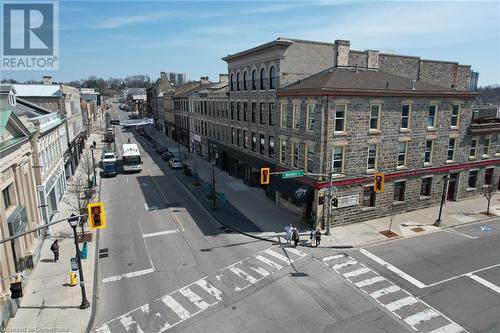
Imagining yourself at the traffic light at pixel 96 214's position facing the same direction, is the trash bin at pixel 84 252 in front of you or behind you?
behind

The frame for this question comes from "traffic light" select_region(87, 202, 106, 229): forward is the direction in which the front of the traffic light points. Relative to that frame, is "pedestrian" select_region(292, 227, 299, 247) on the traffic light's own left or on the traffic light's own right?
on the traffic light's own left

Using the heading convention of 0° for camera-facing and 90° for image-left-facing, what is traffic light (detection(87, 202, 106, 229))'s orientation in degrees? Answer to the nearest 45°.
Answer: approximately 0°

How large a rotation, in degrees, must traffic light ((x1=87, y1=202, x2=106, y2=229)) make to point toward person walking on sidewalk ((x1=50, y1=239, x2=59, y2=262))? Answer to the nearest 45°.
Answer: approximately 180°

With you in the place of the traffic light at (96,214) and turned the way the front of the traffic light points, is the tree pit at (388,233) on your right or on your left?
on your left
